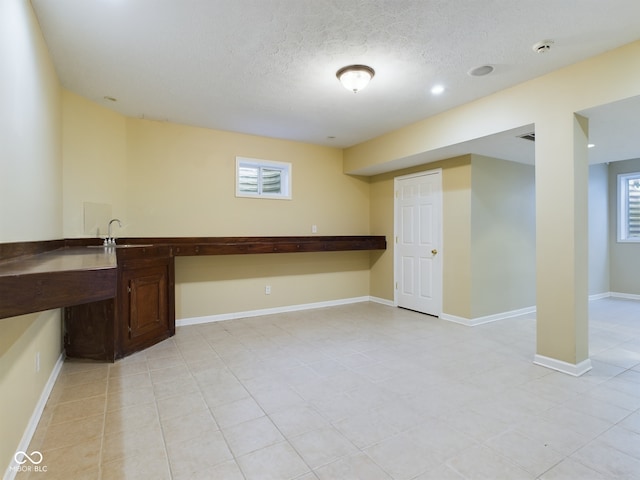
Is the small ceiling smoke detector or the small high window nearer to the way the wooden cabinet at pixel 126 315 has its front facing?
the small ceiling smoke detector

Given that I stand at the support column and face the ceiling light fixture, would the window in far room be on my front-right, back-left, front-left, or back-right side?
back-right

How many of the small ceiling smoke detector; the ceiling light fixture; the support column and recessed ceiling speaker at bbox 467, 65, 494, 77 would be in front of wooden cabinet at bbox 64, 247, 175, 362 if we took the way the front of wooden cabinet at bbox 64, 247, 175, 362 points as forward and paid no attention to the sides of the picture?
4

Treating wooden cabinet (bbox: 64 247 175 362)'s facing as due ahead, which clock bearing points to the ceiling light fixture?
The ceiling light fixture is roughly at 12 o'clock from the wooden cabinet.

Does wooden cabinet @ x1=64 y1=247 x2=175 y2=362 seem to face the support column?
yes

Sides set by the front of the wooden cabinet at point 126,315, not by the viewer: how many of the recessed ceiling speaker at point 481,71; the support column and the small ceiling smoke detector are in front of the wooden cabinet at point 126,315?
3

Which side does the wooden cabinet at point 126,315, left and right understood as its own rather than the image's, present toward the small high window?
left

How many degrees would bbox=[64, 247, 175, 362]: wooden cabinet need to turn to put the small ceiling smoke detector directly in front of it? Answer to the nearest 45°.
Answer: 0° — it already faces it

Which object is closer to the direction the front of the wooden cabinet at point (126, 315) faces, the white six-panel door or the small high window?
the white six-panel door

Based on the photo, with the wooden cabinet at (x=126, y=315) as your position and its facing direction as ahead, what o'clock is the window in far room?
The window in far room is roughly at 11 o'clock from the wooden cabinet.

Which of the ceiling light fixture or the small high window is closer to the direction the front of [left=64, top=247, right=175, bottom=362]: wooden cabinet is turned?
the ceiling light fixture
